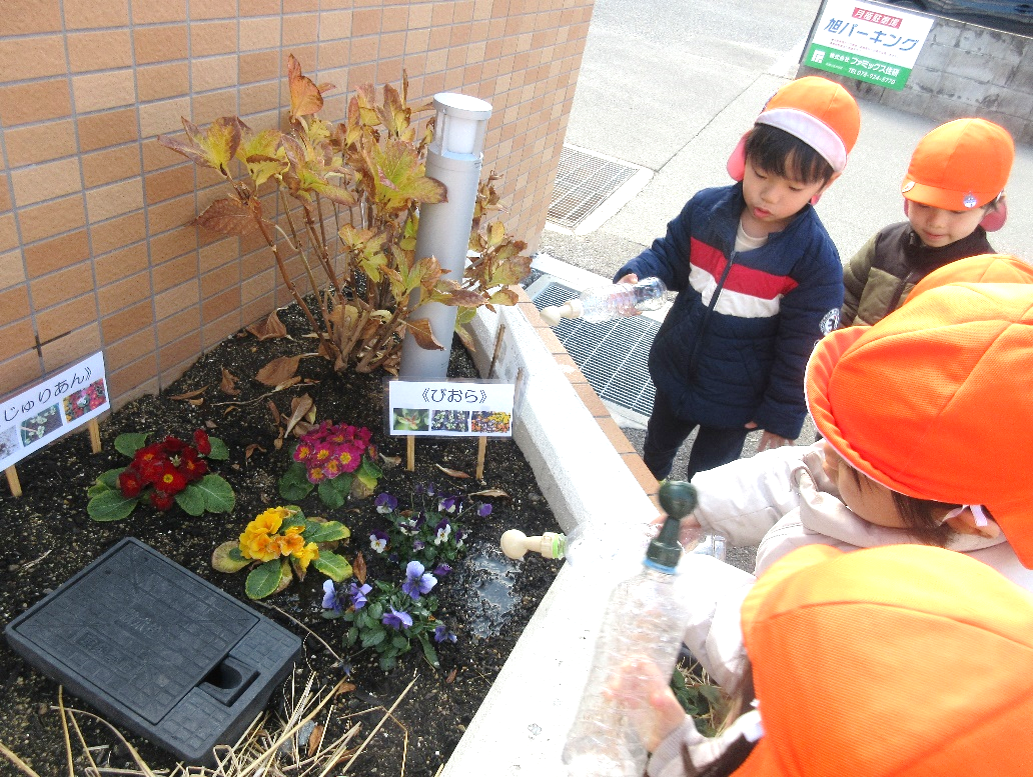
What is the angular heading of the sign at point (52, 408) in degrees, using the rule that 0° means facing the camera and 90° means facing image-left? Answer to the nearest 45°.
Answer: approximately 315°

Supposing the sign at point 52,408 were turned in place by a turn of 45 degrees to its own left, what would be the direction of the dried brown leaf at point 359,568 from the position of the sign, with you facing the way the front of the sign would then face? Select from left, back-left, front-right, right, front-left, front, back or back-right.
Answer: front-right

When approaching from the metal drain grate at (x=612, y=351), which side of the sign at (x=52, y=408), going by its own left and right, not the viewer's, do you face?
left

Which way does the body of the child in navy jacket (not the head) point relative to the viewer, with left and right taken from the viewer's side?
facing the viewer and to the left of the viewer

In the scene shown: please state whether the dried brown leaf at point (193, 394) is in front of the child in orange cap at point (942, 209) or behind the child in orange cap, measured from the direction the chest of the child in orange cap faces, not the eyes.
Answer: in front

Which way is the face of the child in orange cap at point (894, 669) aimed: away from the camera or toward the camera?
away from the camera

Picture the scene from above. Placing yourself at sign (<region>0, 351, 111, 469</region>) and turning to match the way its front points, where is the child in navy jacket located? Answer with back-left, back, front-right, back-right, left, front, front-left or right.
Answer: front-left

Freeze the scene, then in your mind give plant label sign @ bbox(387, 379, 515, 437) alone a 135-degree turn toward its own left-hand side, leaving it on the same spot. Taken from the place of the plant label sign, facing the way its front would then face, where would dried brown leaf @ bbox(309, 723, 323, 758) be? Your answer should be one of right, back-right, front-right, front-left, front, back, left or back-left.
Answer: back-right

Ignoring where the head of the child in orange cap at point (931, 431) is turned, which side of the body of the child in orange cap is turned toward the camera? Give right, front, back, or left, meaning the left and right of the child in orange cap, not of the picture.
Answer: left

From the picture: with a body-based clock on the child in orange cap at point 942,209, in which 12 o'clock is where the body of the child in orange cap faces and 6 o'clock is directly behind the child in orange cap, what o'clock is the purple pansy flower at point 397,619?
The purple pansy flower is roughly at 11 o'clock from the child in orange cap.

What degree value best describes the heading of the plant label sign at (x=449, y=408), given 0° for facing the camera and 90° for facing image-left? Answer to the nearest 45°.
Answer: approximately 0°

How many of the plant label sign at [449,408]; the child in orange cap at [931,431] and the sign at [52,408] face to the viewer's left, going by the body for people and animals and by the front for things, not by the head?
1

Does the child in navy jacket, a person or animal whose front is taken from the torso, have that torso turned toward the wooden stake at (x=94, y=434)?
yes

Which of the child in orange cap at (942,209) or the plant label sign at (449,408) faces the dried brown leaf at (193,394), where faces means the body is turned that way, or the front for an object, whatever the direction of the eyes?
the child in orange cap

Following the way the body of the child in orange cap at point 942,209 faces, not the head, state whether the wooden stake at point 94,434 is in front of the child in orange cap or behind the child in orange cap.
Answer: in front

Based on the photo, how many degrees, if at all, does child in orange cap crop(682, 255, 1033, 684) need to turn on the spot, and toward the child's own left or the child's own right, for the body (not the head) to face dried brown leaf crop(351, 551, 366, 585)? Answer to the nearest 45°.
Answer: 0° — they already face it

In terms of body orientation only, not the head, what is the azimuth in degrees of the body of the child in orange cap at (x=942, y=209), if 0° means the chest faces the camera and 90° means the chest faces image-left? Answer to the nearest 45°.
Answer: approximately 45°
